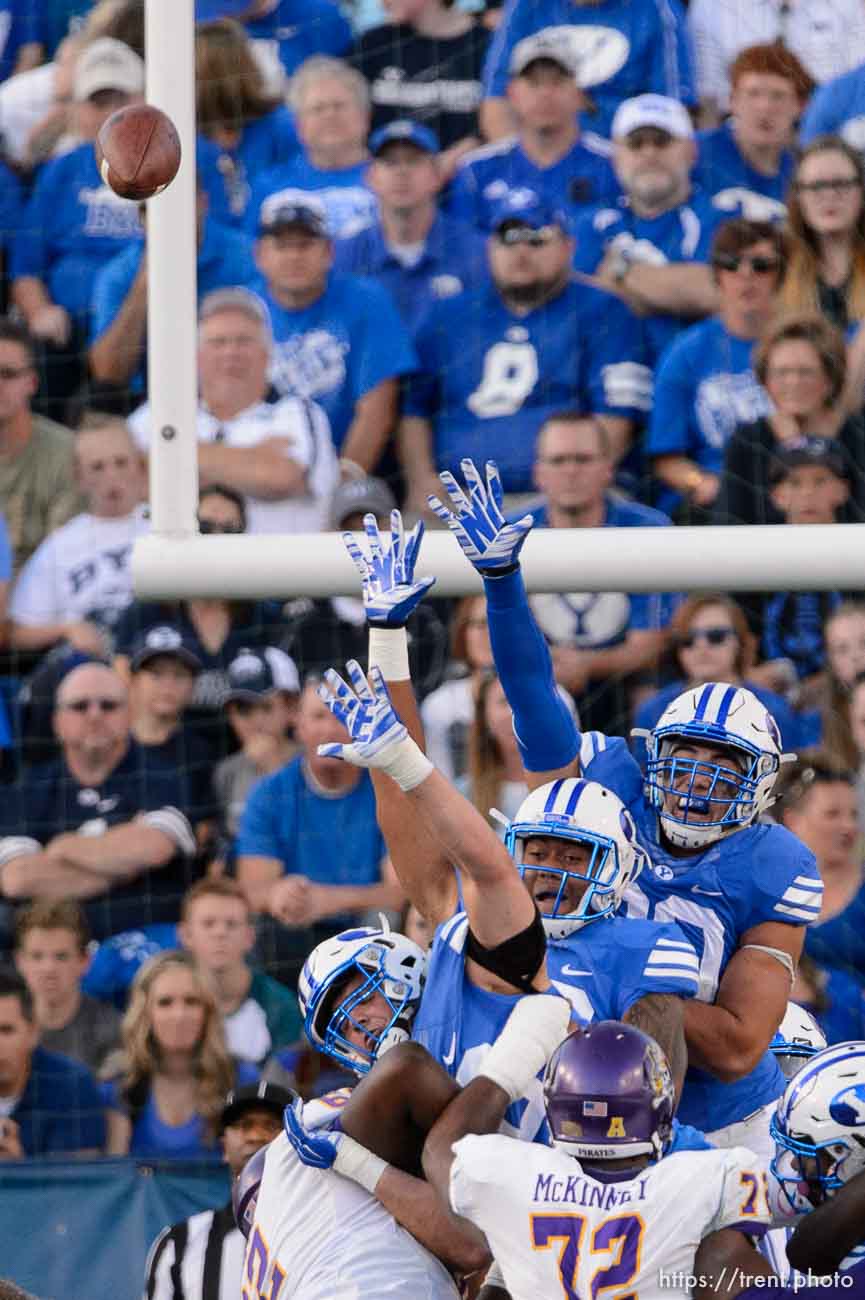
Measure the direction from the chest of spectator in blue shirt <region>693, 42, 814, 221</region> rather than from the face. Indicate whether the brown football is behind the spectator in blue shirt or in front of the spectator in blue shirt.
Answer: in front

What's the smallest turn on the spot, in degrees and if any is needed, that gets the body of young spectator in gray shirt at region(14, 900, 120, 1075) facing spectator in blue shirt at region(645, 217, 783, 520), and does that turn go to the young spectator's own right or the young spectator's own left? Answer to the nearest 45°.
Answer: approximately 90° to the young spectator's own left

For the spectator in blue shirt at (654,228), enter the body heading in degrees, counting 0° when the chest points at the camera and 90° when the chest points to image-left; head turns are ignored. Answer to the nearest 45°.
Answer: approximately 0°
